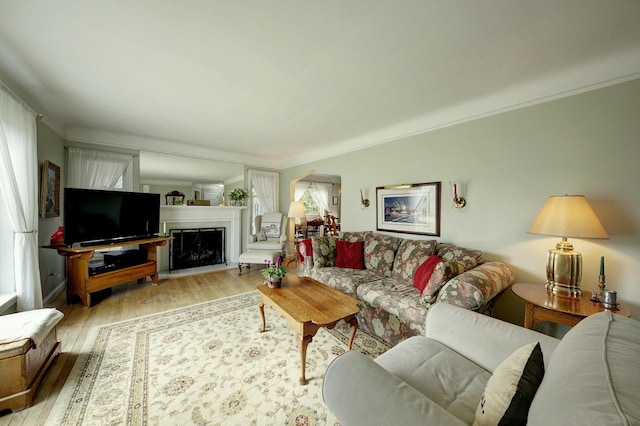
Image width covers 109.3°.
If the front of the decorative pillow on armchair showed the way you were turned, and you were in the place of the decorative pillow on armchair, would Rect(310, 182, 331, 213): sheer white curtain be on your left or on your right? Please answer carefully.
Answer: on your right

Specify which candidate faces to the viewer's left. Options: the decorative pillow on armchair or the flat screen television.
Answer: the decorative pillow on armchair

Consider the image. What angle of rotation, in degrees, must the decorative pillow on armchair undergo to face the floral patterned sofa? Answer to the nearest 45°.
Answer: approximately 45° to its right

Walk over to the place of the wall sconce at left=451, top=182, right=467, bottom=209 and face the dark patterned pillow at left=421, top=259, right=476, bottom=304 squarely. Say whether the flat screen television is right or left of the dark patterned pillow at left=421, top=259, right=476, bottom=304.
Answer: right

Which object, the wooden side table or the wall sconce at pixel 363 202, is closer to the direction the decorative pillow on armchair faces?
the wall sconce

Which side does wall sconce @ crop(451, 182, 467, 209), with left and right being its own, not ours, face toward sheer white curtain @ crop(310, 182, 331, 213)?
right

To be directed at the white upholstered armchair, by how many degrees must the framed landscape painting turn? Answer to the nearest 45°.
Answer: approximately 45° to its right

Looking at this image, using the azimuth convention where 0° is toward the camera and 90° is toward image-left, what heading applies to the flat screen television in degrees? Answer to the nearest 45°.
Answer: approximately 315°

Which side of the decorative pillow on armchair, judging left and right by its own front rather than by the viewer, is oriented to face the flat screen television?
front

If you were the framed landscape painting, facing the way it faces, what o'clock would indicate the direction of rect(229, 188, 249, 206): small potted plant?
The small potted plant is roughly at 2 o'clock from the framed landscape painting.

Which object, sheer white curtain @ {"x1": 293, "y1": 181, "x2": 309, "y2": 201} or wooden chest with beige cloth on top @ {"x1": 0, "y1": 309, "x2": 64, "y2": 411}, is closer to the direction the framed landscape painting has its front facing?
the wooden chest with beige cloth on top

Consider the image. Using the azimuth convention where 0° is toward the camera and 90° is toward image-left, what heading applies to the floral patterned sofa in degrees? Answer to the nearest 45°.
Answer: approximately 45°

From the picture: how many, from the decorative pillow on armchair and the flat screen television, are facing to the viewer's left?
1

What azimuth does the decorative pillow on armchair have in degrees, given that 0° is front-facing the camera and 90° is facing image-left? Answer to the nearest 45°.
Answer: approximately 90°
